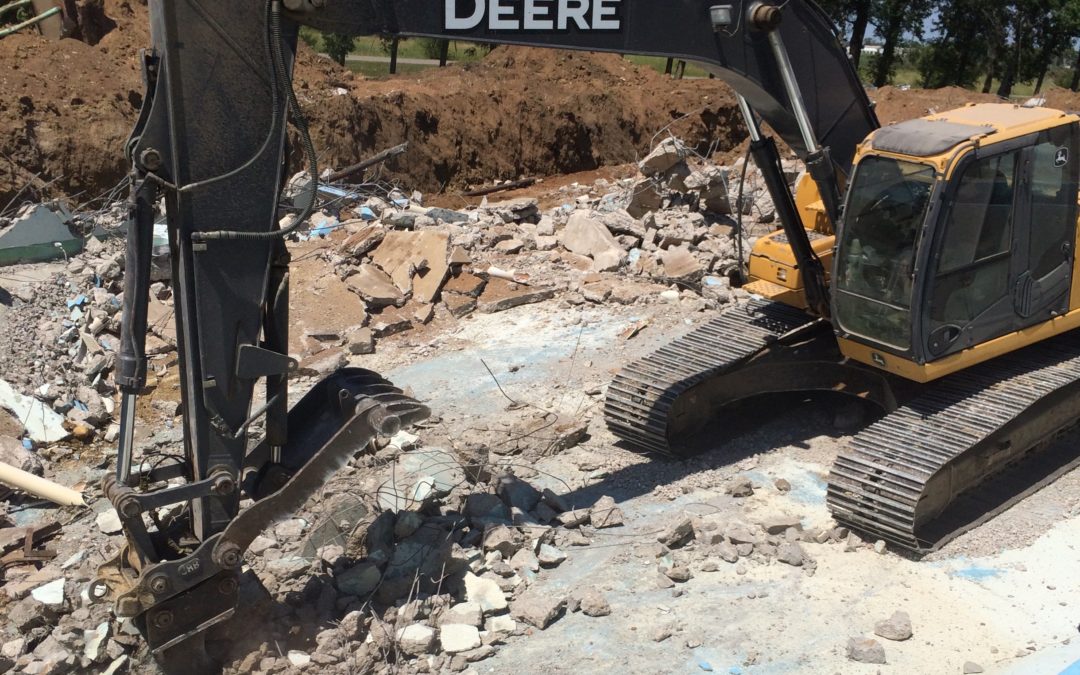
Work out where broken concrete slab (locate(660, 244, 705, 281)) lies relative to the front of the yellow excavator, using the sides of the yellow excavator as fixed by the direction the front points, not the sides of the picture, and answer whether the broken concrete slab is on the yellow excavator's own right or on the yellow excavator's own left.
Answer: on the yellow excavator's own right

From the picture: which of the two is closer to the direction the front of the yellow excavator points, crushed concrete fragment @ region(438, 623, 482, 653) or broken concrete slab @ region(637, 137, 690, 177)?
the crushed concrete fragment

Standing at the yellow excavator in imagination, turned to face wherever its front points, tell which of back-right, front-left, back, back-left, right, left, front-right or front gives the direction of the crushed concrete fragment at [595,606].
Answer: front

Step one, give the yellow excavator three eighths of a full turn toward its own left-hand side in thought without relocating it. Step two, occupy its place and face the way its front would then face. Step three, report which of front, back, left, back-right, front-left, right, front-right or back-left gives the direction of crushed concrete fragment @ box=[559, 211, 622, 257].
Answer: back-left

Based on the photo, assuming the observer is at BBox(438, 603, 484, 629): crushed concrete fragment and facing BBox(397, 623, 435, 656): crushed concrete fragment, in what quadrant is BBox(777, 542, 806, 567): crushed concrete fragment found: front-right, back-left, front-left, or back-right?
back-left

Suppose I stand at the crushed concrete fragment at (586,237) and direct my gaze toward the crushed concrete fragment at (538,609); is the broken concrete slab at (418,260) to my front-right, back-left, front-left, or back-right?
front-right

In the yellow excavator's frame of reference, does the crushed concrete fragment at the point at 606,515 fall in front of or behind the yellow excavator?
in front

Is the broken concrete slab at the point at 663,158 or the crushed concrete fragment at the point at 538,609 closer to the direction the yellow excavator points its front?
the crushed concrete fragment

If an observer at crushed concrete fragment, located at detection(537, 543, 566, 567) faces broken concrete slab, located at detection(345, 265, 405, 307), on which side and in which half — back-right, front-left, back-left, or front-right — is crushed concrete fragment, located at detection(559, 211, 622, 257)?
front-right

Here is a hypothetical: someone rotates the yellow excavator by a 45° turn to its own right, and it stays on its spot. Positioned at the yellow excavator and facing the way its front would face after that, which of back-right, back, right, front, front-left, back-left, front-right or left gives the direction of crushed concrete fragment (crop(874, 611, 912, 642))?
left

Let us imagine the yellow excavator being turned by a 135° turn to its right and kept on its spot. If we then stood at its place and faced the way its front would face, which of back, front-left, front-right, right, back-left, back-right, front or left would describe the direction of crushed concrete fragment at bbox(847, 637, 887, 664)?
back

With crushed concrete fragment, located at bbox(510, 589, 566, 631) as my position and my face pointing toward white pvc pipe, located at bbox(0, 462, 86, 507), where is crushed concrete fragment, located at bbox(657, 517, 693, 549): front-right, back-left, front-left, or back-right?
back-right

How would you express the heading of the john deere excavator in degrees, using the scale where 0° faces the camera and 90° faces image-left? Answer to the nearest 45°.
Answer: approximately 45°

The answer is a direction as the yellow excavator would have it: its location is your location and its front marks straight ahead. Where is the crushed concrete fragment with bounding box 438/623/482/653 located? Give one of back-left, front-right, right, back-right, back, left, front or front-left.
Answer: front

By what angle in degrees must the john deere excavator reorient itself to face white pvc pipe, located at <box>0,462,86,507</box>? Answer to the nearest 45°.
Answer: approximately 45° to its right

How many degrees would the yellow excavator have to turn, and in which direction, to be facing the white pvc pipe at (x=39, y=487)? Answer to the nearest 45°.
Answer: approximately 45° to its right

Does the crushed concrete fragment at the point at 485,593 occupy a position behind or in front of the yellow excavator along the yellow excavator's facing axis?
in front

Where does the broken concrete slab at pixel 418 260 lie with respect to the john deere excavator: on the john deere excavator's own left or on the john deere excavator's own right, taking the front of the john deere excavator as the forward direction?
on the john deere excavator's own right

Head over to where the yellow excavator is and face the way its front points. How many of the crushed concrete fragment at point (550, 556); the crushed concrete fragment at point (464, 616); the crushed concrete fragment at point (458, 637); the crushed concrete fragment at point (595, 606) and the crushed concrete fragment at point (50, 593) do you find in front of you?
5
